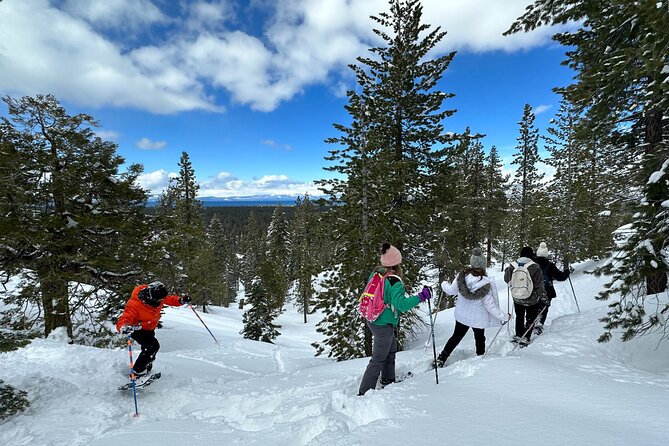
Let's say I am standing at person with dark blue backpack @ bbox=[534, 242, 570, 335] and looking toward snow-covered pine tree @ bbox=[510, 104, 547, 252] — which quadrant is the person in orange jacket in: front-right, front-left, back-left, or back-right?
back-left

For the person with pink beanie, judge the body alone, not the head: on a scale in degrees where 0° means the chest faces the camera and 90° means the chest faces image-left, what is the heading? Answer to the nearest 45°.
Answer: approximately 225°

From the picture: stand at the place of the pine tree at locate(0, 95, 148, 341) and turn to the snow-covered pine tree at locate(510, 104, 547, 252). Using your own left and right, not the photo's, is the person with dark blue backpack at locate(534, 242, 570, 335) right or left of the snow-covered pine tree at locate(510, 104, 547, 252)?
right

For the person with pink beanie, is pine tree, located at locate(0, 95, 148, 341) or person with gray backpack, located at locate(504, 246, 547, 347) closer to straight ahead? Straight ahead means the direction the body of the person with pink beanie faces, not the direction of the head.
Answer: the person with gray backpack

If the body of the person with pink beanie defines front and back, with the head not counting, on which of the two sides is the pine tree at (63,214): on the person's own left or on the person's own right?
on the person's own left

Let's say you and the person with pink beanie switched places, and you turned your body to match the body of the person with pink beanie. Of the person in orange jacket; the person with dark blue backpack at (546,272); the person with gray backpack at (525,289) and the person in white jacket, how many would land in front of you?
3

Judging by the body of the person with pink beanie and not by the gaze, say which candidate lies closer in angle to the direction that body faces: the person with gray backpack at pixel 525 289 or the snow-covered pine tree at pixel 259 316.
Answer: the person with gray backpack

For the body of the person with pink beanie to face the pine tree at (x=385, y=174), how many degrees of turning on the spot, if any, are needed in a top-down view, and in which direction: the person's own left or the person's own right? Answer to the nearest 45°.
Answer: approximately 45° to the person's own left

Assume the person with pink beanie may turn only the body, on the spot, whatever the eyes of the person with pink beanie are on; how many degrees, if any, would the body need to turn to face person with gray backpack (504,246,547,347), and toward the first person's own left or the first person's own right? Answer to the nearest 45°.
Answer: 0° — they already face them

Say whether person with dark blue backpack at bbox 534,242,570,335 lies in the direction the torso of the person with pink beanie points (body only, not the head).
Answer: yes

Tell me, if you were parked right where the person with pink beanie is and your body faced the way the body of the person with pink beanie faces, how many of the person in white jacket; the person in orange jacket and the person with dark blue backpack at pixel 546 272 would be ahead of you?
2

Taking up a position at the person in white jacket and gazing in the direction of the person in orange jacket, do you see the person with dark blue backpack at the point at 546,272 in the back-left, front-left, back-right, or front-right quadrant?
back-right
